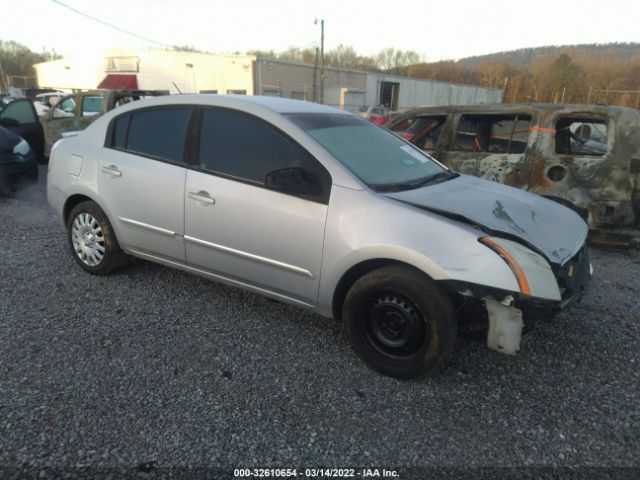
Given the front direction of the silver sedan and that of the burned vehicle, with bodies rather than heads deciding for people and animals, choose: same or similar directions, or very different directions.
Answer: very different directions

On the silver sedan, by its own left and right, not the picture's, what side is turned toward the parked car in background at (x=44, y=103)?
back

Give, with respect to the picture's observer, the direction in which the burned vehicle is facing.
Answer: facing to the left of the viewer

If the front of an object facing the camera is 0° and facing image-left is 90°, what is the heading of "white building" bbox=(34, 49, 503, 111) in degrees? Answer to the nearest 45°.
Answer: approximately 45°

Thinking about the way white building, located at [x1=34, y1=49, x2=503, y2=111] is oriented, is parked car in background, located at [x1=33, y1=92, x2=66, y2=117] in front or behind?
in front

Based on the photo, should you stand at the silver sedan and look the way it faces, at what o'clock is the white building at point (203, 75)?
The white building is roughly at 7 o'clock from the silver sedan.

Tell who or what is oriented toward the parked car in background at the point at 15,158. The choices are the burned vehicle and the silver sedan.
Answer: the burned vehicle

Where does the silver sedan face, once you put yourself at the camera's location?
facing the viewer and to the right of the viewer

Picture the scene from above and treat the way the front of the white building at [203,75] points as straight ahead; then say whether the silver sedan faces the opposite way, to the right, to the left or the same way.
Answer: to the left

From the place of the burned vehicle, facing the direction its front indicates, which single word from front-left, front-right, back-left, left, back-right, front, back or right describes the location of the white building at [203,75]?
front-right

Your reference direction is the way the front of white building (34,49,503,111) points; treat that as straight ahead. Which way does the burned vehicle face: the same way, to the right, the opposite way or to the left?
to the right

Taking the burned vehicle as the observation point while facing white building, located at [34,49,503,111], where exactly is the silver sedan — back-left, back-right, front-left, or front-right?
back-left
